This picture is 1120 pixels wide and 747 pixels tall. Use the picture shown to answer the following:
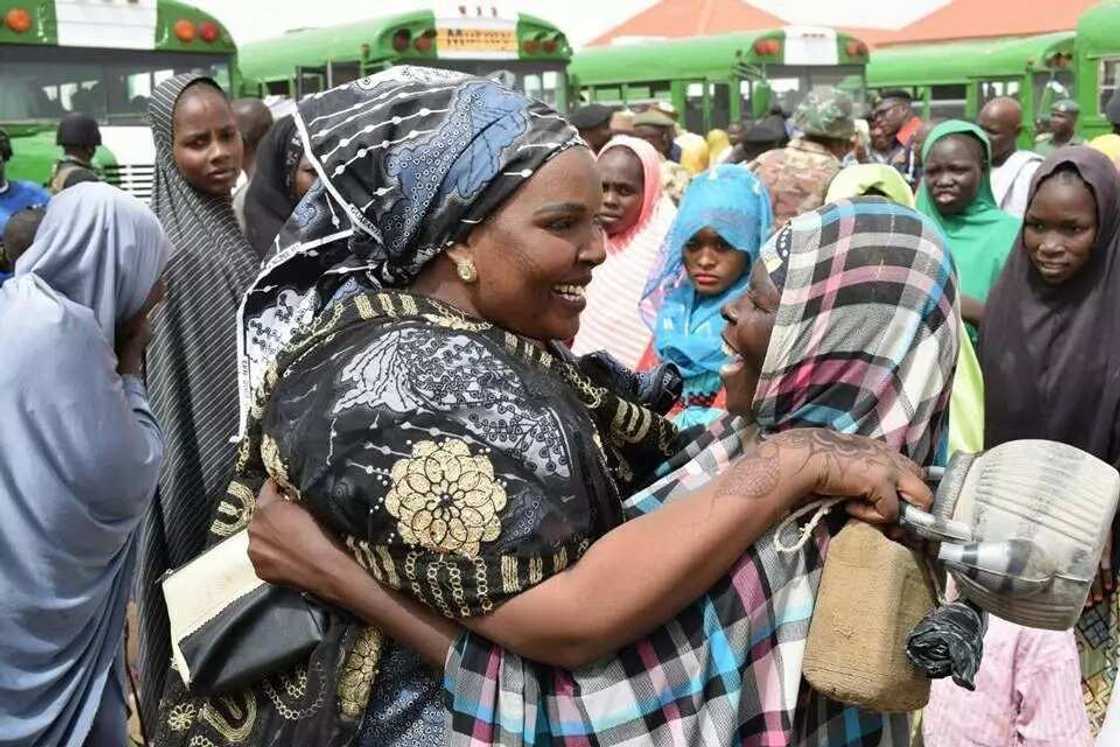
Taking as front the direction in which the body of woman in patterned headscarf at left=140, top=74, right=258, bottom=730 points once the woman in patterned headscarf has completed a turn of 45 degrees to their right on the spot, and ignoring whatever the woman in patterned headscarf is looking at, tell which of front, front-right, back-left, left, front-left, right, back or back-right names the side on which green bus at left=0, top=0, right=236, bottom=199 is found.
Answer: back

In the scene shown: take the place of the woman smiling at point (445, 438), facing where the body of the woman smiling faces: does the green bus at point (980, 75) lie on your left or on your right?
on your left

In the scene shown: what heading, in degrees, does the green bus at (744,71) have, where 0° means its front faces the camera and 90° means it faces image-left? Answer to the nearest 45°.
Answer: approximately 315°

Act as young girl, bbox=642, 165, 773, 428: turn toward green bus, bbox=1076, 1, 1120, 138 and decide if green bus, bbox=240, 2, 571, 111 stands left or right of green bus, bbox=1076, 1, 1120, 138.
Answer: left

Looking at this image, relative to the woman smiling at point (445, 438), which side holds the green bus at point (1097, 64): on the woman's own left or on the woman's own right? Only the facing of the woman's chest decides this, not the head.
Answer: on the woman's own left

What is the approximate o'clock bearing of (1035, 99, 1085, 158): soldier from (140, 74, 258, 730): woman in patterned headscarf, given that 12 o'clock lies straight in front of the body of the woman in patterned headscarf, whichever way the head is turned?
The soldier is roughly at 9 o'clock from the woman in patterned headscarf.

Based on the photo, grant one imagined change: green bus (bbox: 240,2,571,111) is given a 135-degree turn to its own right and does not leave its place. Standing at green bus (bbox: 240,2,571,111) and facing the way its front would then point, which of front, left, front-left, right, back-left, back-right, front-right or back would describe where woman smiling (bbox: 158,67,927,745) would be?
left

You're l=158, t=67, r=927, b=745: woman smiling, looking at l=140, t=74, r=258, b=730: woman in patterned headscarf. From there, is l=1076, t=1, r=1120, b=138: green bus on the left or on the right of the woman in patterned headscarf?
right

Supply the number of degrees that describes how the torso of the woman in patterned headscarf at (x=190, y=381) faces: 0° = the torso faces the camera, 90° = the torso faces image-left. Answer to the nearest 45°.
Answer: approximately 315°

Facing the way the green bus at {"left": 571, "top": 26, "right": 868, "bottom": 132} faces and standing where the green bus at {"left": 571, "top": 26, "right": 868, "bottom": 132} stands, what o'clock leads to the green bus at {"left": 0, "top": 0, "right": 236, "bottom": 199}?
the green bus at {"left": 0, "top": 0, "right": 236, "bottom": 199} is roughly at 3 o'clock from the green bus at {"left": 571, "top": 26, "right": 868, "bottom": 132}.

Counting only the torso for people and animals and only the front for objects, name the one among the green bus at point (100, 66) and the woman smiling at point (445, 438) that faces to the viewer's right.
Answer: the woman smiling

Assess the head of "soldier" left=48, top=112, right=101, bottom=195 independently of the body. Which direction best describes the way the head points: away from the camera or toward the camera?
away from the camera

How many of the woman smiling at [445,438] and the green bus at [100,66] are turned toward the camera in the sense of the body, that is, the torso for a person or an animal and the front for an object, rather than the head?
1

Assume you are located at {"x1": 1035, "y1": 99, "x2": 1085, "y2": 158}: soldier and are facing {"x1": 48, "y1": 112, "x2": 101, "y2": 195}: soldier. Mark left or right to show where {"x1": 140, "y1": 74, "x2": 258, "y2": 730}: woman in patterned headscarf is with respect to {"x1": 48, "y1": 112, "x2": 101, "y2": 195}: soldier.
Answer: left

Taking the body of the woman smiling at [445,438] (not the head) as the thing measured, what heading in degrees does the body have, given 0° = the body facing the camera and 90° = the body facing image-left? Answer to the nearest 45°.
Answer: approximately 270°

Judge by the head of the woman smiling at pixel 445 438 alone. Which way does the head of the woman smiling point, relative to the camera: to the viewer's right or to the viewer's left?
to the viewer's right
